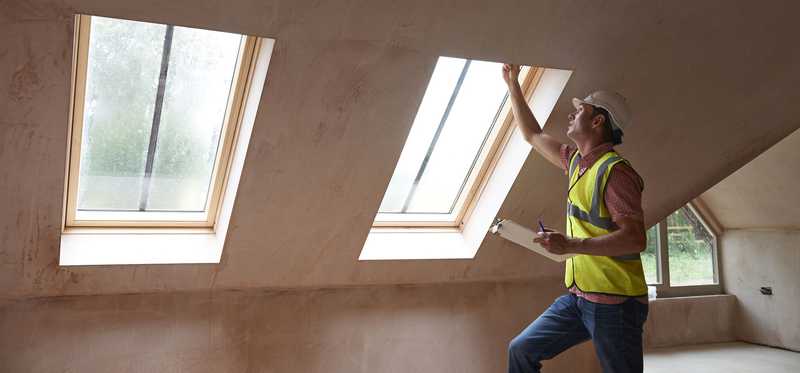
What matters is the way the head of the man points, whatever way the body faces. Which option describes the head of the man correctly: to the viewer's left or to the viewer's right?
to the viewer's left

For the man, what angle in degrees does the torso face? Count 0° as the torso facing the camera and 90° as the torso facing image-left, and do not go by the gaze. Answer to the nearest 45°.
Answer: approximately 90°

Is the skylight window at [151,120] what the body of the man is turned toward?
yes

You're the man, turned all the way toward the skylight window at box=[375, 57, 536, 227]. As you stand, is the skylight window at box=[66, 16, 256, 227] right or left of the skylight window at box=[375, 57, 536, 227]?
left

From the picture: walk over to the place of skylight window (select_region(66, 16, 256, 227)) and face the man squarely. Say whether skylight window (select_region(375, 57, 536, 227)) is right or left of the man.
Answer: left

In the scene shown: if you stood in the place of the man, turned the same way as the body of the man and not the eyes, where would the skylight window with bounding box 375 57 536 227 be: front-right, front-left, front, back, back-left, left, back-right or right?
front-right
